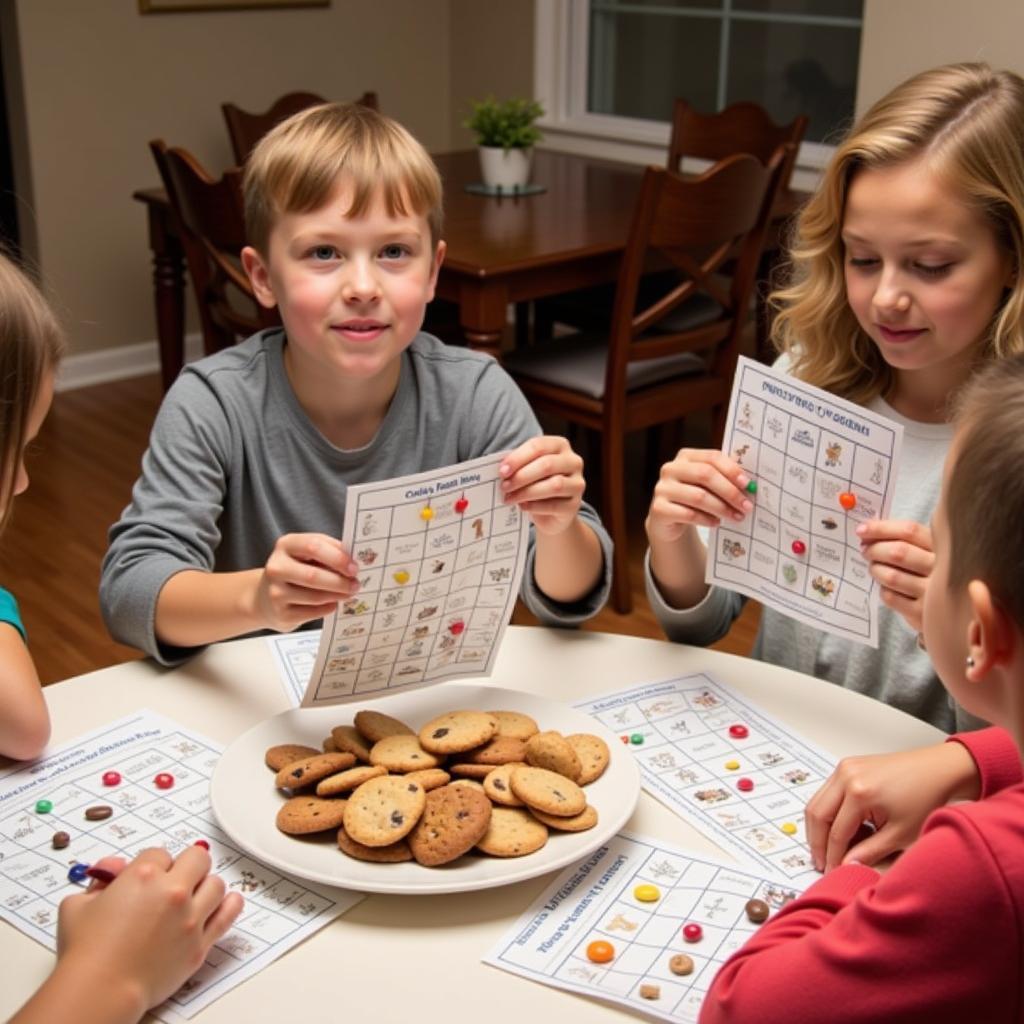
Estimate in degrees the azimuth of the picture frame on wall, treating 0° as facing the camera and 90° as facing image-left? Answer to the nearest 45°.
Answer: approximately 0°

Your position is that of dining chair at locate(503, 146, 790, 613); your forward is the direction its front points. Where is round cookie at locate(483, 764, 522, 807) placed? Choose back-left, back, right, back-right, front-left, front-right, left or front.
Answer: back-left

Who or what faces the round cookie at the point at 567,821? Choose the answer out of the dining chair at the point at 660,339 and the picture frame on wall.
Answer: the picture frame on wall

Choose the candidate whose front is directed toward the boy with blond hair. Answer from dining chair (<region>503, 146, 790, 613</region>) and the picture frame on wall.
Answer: the picture frame on wall

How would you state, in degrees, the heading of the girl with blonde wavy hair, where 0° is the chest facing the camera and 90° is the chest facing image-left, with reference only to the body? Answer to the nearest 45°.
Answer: approximately 45°

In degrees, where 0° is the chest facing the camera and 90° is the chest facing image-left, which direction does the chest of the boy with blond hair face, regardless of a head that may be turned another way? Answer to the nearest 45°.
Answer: approximately 0°

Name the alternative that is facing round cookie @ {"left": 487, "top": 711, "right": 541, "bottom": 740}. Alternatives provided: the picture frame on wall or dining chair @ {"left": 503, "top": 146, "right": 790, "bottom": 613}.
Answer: the picture frame on wall

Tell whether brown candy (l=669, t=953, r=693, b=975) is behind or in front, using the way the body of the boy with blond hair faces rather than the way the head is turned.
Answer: in front

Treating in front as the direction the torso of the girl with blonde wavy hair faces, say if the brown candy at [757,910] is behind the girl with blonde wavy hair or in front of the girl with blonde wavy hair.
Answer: in front

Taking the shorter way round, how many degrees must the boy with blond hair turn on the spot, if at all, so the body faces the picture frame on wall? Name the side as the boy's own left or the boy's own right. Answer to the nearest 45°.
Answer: approximately 180°

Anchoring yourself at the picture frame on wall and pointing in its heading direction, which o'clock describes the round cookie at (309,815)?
The round cookie is roughly at 12 o'clock from the picture frame on wall.

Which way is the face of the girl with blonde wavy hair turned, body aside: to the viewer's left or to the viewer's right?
to the viewer's left

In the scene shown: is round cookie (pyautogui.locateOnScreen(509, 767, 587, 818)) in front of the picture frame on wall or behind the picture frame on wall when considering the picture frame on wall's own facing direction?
in front
